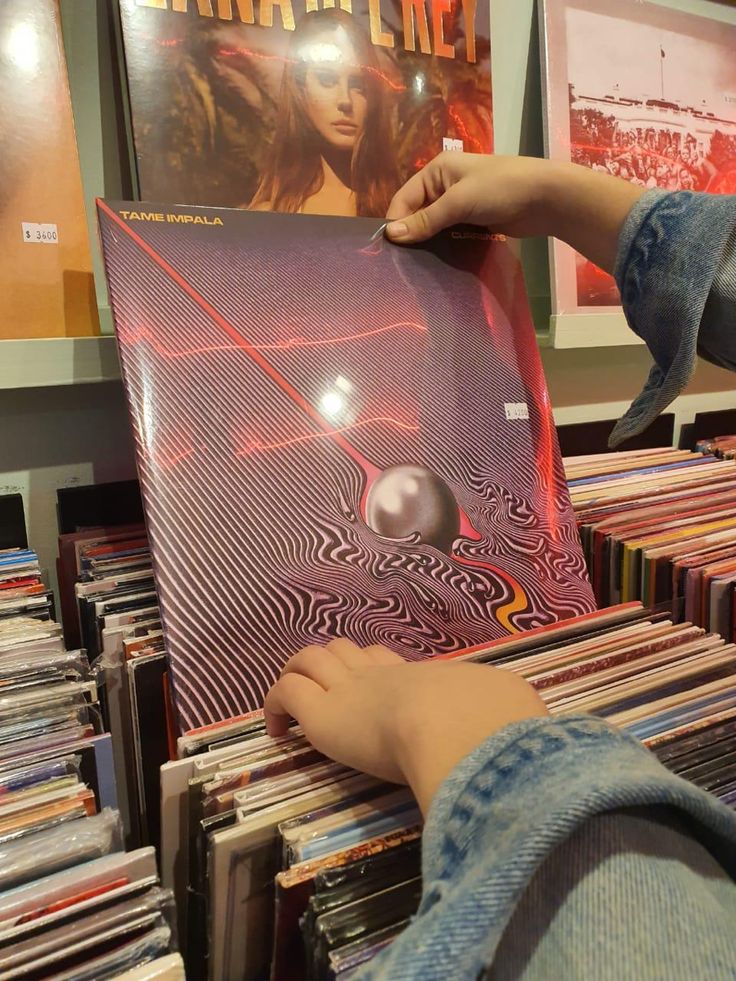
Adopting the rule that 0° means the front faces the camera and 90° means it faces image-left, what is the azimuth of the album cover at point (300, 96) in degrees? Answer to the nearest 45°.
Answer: approximately 0°

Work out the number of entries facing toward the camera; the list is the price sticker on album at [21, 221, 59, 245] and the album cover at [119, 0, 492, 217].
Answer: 2

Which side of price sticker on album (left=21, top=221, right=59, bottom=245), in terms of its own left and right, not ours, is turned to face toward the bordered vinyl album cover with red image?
left

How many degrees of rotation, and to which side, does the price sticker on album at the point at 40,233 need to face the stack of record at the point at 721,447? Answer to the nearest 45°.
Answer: approximately 90° to its left
